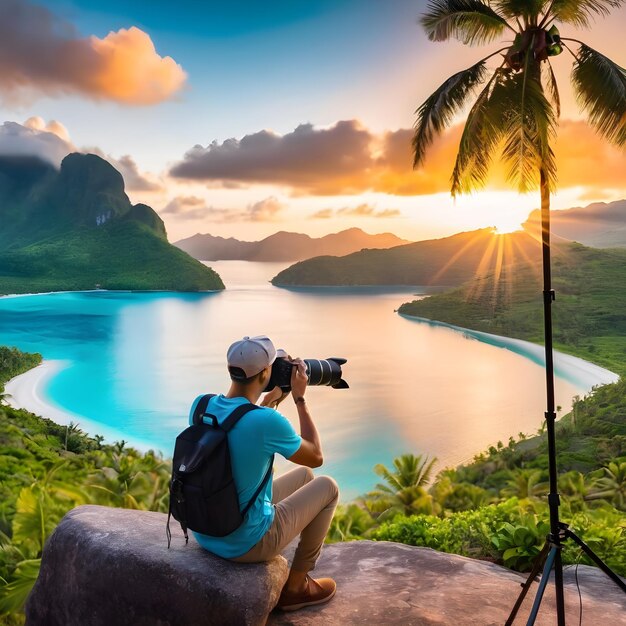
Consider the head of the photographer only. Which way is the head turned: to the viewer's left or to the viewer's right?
to the viewer's right

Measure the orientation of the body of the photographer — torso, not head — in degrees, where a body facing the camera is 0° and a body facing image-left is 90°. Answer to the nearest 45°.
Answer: approximately 225°

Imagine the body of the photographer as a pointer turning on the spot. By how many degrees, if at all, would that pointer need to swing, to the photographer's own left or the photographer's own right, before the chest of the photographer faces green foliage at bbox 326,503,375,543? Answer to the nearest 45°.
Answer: approximately 45° to the photographer's own left

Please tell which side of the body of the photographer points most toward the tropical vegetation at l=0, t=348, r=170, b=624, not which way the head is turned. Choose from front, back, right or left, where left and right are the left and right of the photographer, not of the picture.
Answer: left
